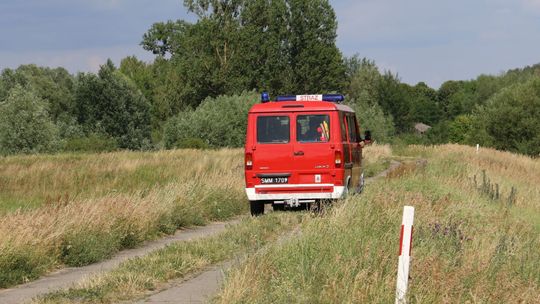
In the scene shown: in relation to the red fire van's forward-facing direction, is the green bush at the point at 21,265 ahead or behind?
behind

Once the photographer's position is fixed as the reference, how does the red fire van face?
facing away from the viewer

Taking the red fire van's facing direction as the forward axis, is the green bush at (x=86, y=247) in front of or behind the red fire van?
behind

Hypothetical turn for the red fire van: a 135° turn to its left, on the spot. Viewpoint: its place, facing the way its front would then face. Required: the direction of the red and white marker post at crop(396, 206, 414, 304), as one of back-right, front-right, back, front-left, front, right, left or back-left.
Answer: front-left
